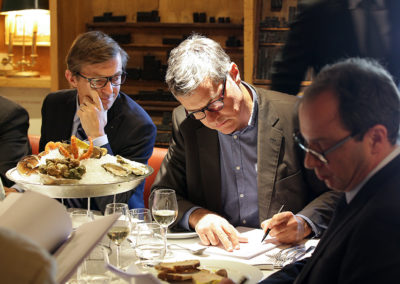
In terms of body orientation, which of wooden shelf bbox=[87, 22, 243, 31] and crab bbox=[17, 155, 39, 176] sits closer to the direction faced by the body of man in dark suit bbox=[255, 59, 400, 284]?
the crab

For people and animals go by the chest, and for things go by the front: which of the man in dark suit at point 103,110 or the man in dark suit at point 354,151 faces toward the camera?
the man in dark suit at point 103,110

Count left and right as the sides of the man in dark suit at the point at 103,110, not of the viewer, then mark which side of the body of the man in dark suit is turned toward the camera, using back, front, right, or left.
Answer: front

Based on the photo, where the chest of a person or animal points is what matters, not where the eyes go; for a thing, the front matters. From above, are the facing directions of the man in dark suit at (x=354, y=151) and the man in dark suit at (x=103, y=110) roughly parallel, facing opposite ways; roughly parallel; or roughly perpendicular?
roughly perpendicular

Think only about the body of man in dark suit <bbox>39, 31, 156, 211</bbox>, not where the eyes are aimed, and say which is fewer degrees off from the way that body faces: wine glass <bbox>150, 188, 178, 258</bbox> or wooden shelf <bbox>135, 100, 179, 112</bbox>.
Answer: the wine glass

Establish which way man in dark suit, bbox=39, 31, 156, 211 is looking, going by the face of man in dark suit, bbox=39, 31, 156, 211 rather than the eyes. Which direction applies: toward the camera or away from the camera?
toward the camera

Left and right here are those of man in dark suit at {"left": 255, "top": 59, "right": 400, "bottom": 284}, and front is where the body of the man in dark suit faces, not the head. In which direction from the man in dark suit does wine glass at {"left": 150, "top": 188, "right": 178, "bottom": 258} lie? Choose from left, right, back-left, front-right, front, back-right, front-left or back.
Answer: front-right

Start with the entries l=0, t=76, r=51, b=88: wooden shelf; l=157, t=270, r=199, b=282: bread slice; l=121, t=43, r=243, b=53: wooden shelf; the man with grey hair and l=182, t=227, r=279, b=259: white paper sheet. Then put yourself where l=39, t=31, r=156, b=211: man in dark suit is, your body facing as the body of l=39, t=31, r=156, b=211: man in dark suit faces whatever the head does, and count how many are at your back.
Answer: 2

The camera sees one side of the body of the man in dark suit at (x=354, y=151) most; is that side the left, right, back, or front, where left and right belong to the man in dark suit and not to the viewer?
left
